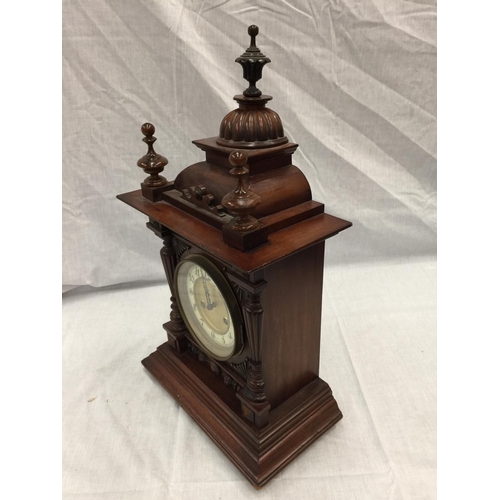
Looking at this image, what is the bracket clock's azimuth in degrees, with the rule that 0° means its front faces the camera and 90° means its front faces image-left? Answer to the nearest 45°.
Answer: approximately 45°
